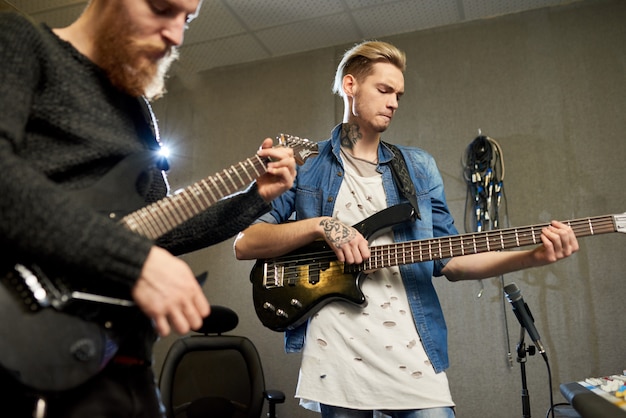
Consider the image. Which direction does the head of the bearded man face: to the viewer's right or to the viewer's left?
to the viewer's right

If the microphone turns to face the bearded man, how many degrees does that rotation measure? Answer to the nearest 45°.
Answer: approximately 90° to its left

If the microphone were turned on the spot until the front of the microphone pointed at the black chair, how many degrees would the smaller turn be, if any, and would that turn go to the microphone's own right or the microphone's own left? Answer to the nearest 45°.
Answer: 0° — it already faces it

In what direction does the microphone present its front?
to the viewer's left

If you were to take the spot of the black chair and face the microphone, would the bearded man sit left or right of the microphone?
right

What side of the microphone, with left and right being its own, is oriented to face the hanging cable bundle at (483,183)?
right

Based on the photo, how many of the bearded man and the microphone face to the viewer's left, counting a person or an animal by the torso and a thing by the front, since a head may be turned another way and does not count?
1

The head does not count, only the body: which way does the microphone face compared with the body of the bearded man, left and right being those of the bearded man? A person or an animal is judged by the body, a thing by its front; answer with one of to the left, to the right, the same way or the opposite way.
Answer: the opposite way

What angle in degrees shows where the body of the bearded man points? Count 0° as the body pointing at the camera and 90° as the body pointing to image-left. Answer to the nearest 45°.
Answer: approximately 315°

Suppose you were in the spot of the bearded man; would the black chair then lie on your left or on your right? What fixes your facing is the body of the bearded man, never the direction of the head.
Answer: on your left

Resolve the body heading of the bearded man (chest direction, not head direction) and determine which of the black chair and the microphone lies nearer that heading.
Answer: the microphone

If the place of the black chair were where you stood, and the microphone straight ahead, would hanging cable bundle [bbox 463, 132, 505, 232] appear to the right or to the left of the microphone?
left

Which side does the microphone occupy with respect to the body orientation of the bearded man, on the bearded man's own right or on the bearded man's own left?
on the bearded man's own left
